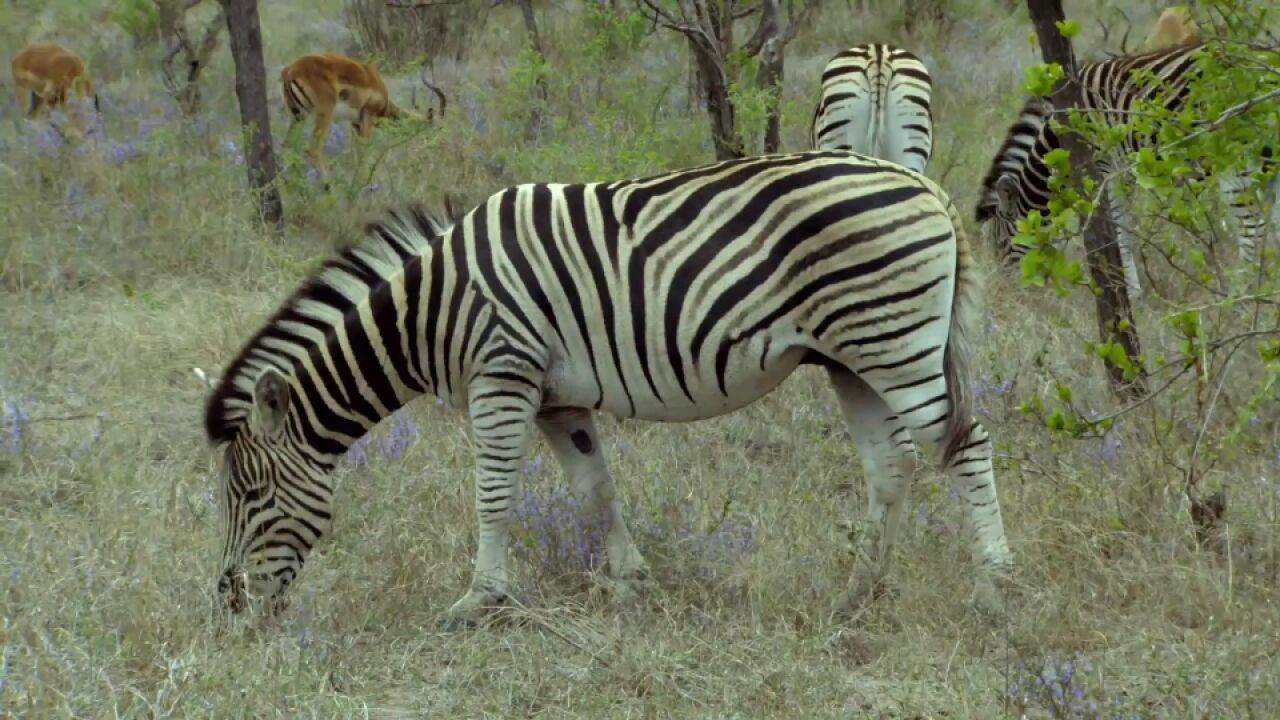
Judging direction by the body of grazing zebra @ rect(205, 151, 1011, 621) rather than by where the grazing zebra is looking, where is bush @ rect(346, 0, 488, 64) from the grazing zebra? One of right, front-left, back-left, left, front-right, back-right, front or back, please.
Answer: right

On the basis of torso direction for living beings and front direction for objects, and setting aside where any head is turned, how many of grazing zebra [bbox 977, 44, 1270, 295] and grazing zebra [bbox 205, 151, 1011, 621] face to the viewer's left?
2

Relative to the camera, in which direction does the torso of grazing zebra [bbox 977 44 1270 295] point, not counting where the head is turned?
to the viewer's left

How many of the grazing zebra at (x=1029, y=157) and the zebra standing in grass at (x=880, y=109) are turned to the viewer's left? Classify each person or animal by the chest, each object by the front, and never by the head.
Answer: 1

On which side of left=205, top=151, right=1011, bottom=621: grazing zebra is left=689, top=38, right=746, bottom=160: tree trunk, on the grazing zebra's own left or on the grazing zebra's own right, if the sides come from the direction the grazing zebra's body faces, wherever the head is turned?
on the grazing zebra's own right

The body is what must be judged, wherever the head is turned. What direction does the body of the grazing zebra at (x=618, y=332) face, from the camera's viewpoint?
to the viewer's left

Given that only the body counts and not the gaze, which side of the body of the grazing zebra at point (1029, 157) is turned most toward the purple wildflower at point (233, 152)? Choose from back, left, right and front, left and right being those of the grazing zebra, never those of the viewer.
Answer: front

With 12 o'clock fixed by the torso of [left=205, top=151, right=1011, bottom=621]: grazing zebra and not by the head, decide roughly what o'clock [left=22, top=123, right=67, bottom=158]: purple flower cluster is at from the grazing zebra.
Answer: The purple flower cluster is roughly at 2 o'clock from the grazing zebra.

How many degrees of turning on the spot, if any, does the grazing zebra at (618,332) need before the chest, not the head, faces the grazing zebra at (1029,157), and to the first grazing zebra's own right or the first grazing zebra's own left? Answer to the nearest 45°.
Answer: approximately 135° to the first grazing zebra's own right

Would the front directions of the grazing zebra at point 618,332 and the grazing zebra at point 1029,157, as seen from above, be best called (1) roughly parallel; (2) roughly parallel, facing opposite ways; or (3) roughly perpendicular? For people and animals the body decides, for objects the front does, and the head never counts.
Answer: roughly parallel

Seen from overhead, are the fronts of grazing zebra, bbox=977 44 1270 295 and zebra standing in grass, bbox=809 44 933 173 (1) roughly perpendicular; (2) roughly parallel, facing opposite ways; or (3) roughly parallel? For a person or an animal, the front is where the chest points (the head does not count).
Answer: roughly perpendicular

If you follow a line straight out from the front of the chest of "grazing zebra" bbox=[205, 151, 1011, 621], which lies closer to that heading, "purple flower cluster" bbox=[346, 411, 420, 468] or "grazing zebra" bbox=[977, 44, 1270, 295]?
the purple flower cluster

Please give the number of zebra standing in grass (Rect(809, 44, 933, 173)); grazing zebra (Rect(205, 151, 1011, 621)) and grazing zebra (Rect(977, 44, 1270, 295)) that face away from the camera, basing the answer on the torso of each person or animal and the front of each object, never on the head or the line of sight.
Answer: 1

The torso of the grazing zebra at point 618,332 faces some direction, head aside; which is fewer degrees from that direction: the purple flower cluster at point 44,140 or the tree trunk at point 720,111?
the purple flower cluster

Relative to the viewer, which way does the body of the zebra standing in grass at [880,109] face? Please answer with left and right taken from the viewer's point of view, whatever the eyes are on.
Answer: facing away from the viewer

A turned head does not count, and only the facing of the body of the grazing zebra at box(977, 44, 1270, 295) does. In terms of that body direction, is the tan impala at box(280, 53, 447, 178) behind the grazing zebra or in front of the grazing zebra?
in front

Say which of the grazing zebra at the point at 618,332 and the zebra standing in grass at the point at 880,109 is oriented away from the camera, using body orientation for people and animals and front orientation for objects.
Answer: the zebra standing in grass
